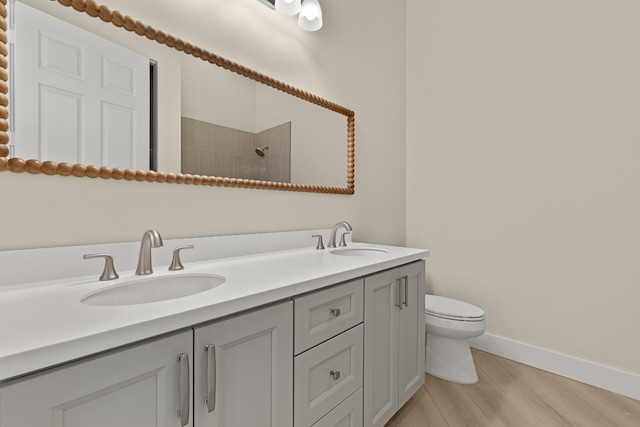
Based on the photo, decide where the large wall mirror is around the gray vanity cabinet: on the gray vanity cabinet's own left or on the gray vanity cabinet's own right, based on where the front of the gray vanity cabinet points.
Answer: on the gray vanity cabinet's own right

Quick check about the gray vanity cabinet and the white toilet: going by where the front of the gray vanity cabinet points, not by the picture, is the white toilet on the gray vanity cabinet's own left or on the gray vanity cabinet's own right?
on the gray vanity cabinet's own left
